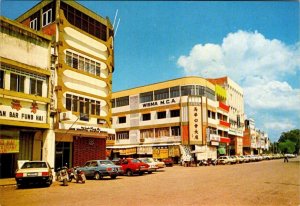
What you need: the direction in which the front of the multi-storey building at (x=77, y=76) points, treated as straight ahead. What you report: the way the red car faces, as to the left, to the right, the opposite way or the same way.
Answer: the opposite way

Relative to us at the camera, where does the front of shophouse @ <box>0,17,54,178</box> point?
facing the viewer and to the right of the viewer

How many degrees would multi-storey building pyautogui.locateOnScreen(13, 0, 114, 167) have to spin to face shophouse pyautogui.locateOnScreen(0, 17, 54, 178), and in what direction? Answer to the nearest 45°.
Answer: approximately 90° to its right

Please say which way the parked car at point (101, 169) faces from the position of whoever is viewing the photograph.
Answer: facing away from the viewer and to the left of the viewer

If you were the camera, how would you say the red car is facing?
facing away from the viewer and to the left of the viewer

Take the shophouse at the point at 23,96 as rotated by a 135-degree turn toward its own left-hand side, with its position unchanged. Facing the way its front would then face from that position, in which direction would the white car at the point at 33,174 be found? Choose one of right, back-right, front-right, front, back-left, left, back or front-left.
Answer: back

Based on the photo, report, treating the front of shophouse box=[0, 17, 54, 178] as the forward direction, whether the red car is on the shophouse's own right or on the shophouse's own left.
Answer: on the shophouse's own left

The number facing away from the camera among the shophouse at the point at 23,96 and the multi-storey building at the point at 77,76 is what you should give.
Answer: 0
